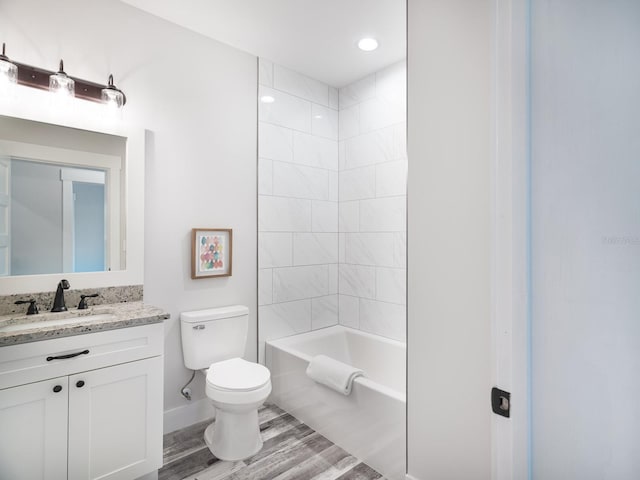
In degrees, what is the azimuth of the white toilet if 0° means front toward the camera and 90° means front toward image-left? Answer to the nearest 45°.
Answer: approximately 315°

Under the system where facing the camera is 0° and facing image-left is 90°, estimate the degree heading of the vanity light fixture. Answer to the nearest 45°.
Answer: approximately 315°

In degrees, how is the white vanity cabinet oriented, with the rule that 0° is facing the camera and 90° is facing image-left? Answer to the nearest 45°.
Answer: approximately 315°

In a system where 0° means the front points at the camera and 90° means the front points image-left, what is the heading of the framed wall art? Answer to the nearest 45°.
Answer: approximately 315°
